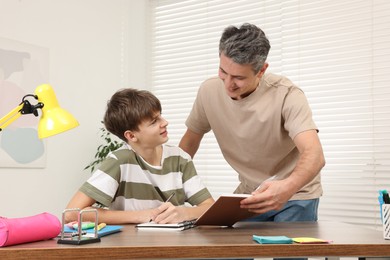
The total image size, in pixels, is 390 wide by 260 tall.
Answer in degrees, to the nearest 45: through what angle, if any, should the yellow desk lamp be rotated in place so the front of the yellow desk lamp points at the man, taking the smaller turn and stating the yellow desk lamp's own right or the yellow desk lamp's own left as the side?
approximately 45° to the yellow desk lamp's own left

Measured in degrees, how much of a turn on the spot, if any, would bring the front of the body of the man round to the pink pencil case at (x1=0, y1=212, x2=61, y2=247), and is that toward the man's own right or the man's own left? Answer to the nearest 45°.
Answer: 0° — they already face it

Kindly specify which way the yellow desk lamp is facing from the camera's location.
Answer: facing to the right of the viewer

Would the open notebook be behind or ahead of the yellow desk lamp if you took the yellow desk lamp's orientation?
ahead

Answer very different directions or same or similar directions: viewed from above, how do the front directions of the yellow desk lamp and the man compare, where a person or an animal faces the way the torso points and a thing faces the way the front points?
very different directions

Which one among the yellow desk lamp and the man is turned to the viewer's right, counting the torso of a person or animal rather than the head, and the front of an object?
the yellow desk lamp

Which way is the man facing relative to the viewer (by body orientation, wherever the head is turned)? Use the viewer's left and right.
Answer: facing the viewer and to the left of the viewer

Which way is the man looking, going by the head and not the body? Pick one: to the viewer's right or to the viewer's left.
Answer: to the viewer's left

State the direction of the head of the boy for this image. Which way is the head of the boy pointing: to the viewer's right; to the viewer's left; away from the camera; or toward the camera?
to the viewer's right

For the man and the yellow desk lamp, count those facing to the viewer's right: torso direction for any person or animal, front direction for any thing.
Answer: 1
